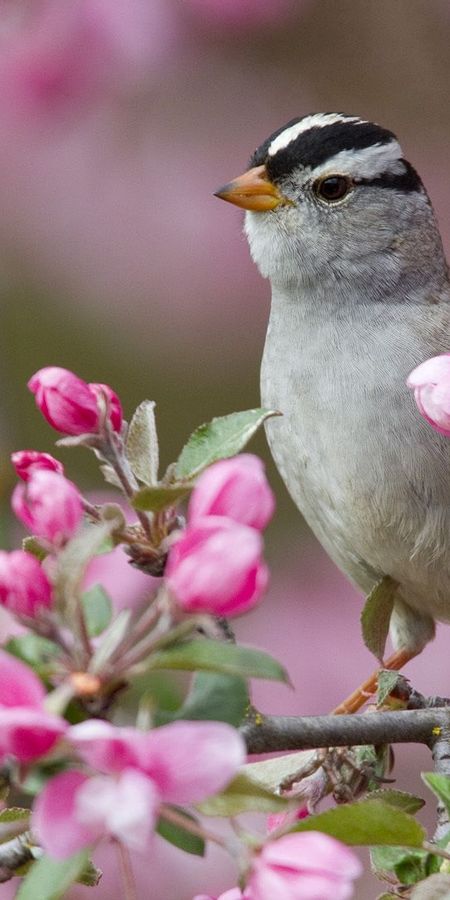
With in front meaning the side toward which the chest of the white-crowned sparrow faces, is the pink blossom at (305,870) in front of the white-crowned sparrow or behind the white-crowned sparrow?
in front

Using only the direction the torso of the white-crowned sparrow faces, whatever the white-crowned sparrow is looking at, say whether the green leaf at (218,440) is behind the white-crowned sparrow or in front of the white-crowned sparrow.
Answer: in front

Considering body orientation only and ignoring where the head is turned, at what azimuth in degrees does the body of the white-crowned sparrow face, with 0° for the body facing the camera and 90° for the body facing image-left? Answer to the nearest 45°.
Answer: approximately 45°

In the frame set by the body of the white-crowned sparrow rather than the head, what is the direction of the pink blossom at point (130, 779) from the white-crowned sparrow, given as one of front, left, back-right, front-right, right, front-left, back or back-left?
front-left

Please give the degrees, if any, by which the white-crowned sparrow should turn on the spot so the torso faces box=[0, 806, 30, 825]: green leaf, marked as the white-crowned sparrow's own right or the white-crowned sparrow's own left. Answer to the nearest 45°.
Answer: approximately 45° to the white-crowned sparrow's own left

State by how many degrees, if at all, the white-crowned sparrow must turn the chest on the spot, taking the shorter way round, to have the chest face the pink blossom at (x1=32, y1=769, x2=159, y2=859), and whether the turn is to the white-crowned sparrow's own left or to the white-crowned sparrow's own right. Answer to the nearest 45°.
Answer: approximately 45° to the white-crowned sparrow's own left

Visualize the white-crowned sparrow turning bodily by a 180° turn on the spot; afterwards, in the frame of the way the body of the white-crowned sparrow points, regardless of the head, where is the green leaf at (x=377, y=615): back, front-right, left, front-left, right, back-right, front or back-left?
back-right
